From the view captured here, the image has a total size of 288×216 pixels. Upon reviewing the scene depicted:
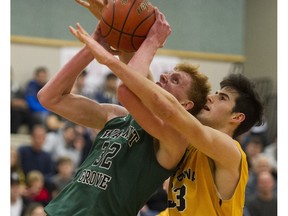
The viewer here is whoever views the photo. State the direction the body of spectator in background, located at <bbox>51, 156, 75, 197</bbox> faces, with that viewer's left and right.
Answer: facing the viewer

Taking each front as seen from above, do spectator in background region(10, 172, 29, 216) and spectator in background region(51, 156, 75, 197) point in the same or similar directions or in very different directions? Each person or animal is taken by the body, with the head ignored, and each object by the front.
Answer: same or similar directions

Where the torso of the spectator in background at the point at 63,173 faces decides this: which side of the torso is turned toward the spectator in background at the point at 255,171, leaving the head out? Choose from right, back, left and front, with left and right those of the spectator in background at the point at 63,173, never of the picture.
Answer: left

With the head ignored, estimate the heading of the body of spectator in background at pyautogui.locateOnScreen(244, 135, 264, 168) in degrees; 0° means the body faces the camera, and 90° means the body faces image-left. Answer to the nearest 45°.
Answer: approximately 0°

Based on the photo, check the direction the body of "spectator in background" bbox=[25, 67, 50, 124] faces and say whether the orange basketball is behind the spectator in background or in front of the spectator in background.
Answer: in front

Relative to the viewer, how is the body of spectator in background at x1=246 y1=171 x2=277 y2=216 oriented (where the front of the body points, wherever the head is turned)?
toward the camera

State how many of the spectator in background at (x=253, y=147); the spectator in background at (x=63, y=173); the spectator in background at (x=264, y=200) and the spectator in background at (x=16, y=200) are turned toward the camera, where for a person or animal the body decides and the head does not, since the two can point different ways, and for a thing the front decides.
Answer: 4

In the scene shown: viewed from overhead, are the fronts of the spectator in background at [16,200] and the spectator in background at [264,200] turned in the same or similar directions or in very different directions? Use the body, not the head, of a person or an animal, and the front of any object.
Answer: same or similar directions

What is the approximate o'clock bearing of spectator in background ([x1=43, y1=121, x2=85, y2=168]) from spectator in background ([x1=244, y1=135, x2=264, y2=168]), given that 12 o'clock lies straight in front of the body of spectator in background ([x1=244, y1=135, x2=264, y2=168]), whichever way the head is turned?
spectator in background ([x1=43, y1=121, x2=85, y2=168]) is roughly at 2 o'clock from spectator in background ([x1=244, y1=135, x2=264, y2=168]).

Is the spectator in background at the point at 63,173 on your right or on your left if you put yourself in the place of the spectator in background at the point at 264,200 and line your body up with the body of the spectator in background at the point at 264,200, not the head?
on your right

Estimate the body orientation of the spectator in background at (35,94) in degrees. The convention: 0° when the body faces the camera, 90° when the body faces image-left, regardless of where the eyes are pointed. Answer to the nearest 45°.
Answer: approximately 315°

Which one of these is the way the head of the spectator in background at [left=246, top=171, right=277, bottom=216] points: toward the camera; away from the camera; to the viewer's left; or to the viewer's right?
toward the camera

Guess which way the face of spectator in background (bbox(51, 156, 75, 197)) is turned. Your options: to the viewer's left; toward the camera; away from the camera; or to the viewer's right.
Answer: toward the camera
